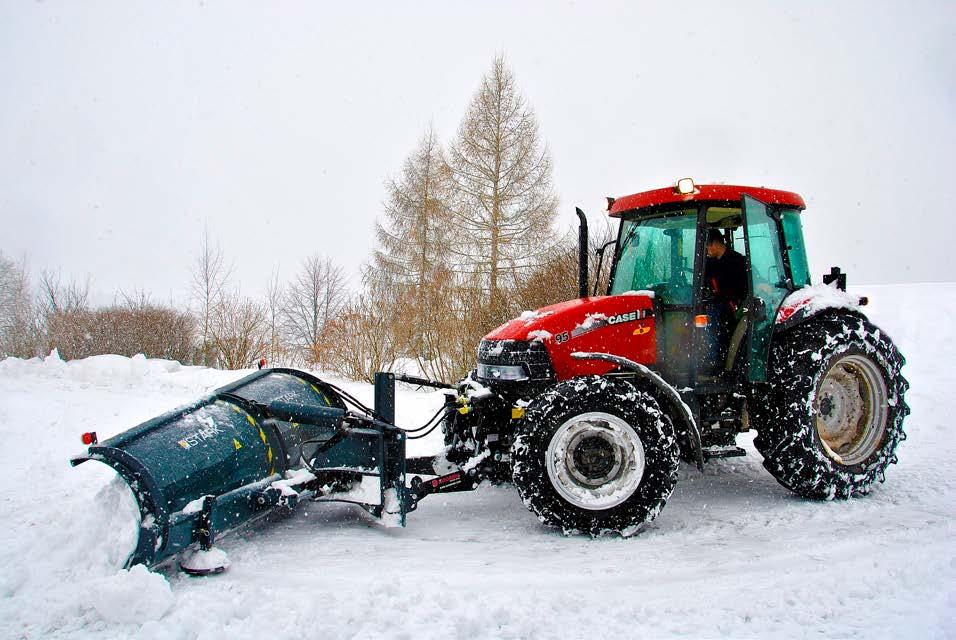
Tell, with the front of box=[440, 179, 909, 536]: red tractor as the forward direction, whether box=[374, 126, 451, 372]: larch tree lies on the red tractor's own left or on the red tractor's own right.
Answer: on the red tractor's own right

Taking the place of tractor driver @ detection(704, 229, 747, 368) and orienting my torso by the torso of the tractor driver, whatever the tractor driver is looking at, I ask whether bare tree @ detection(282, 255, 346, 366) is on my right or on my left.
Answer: on my right

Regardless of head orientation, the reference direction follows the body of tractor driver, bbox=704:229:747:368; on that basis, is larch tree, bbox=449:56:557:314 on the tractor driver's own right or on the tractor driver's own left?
on the tractor driver's own right

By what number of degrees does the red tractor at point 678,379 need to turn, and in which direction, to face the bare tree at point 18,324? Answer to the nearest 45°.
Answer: approximately 90° to its right

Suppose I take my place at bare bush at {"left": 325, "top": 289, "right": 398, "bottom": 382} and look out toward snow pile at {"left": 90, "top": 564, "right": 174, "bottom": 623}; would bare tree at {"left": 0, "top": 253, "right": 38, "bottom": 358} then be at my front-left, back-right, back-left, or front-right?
back-right

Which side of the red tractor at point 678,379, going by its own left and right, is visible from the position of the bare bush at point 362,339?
right

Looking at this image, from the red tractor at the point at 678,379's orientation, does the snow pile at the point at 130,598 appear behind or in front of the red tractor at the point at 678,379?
in front

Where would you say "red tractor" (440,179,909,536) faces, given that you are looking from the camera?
facing the viewer and to the left of the viewer

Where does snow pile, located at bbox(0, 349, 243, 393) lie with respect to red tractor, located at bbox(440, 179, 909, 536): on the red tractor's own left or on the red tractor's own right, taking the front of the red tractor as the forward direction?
on the red tractor's own right

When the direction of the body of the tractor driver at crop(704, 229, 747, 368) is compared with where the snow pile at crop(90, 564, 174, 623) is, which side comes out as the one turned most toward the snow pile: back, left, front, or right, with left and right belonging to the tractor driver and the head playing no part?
front
